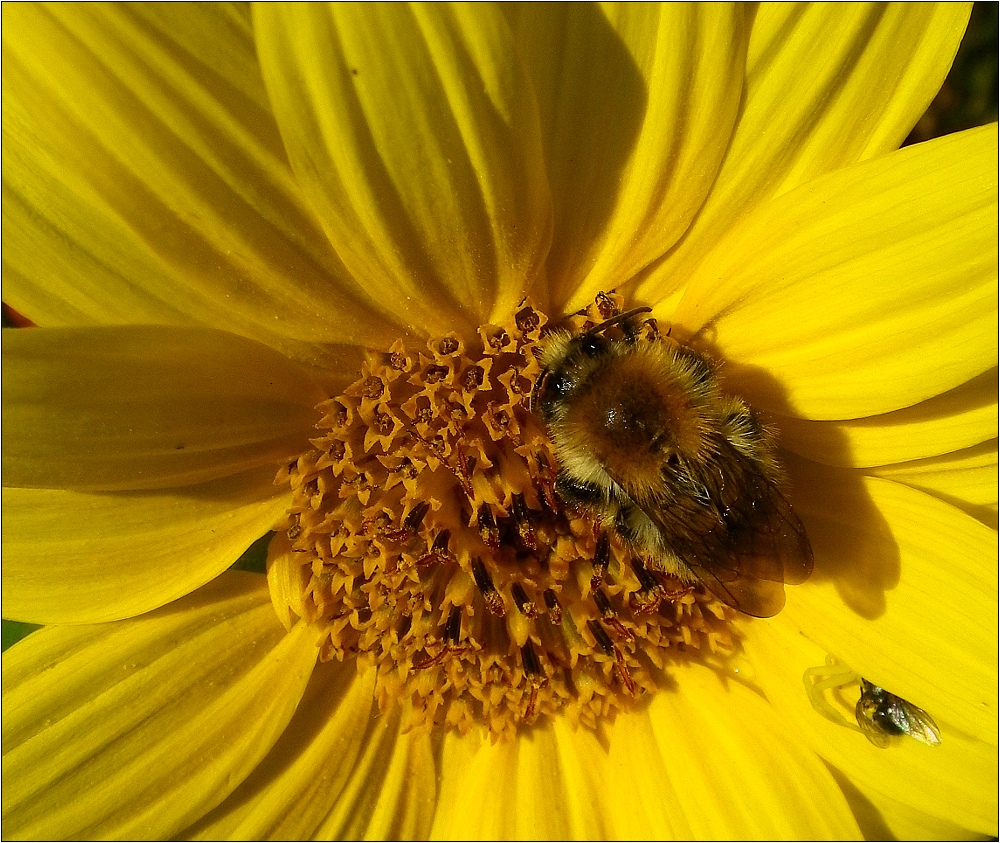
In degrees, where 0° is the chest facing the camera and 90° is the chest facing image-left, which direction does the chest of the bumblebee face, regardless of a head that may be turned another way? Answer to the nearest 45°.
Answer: approximately 135°

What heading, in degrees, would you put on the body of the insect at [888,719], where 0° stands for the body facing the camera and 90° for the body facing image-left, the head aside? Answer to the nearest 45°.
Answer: approximately 135°

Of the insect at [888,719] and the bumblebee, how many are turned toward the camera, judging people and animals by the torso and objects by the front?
0
